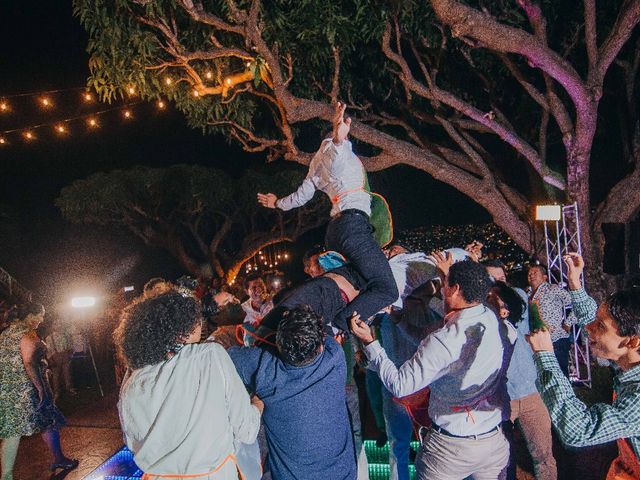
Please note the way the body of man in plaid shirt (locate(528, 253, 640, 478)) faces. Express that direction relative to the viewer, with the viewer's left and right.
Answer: facing to the left of the viewer

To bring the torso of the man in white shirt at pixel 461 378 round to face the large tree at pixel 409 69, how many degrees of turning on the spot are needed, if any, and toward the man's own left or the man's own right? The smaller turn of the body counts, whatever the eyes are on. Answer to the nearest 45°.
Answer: approximately 45° to the man's own right

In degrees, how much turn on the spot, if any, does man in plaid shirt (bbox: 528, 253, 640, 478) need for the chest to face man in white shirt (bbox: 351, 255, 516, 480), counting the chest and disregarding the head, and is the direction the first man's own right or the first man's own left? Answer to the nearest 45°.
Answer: approximately 45° to the first man's own right

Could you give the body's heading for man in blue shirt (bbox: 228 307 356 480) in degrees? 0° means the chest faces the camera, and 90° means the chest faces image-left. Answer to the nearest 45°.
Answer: approximately 180°

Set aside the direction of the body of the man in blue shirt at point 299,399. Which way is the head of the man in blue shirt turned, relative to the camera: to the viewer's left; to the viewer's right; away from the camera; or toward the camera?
away from the camera

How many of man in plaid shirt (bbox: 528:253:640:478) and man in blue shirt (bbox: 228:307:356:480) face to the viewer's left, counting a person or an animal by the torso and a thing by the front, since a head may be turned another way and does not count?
1

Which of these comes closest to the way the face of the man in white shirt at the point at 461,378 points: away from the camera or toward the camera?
away from the camera
